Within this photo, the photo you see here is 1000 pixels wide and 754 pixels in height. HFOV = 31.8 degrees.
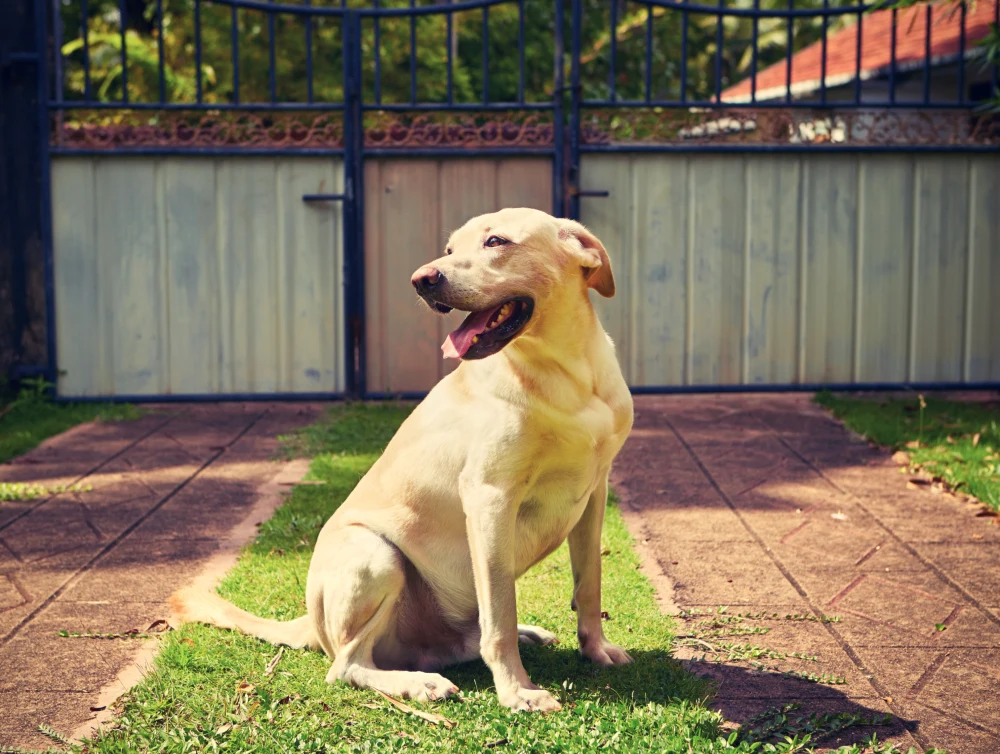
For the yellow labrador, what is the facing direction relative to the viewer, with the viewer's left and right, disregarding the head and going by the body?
facing the viewer and to the right of the viewer

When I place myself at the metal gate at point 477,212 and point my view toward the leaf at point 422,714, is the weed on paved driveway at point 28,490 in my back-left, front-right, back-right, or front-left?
front-right

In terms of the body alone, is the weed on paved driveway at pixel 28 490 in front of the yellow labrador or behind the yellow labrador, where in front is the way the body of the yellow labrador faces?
behind

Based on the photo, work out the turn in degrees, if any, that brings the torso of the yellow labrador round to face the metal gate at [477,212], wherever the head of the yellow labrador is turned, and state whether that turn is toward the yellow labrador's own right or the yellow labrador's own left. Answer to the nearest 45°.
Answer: approximately 135° to the yellow labrador's own left
